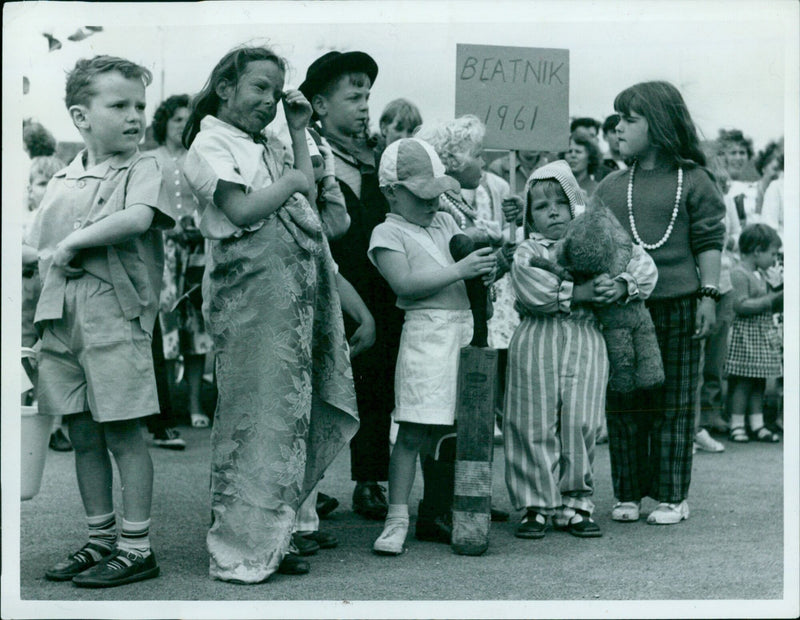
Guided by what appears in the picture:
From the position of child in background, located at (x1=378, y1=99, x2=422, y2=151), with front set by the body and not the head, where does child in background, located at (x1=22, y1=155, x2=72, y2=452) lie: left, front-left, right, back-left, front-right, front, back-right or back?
back-right

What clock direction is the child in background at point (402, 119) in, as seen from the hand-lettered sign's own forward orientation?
The child in background is roughly at 5 o'clock from the hand-lettered sign.

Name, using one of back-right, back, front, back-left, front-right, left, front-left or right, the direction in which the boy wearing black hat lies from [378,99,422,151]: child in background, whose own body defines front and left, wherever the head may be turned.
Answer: front-right

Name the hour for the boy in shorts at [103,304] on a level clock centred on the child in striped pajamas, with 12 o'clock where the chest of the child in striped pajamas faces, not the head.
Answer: The boy in shorts is roughly at 2 o'clock from the child in striped pajamas.

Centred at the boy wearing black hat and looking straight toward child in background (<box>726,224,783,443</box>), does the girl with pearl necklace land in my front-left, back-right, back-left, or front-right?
front-right

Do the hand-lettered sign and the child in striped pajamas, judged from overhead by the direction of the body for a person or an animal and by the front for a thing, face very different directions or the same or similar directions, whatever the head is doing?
same or similar directions

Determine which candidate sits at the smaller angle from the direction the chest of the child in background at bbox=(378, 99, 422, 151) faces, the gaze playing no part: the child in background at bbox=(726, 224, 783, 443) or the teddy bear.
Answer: the teddy bear

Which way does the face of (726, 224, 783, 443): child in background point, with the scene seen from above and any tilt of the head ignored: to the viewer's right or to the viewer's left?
to the viewer's right

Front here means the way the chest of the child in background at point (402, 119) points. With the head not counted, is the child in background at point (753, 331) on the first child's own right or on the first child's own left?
on the first child's own left

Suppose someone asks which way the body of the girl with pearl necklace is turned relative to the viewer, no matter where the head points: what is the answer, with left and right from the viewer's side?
facing the viewer and to the left of the viewer

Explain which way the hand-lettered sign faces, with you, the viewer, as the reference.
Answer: facing the viewer

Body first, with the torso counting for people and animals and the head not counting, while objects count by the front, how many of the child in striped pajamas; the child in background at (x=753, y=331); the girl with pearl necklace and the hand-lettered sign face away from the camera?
0

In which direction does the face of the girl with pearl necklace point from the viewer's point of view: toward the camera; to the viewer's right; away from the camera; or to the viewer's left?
to the viewer's left
